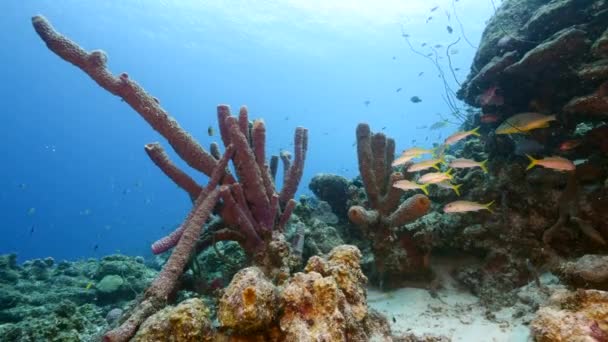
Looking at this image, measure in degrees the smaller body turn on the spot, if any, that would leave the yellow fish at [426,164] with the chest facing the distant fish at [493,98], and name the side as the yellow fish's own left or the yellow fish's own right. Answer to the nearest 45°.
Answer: approximately 135° to the yellow fish's own right

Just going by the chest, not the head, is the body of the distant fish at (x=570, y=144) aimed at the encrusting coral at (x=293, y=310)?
no

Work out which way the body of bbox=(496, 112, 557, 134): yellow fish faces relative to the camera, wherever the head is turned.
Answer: to the viewer's left

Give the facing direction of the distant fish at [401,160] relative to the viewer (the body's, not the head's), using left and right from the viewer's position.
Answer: facing to the left of the viewer

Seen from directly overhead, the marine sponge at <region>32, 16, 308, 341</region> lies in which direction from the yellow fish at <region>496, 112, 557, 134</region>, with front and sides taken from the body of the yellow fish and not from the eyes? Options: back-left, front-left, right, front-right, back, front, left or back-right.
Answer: front-left

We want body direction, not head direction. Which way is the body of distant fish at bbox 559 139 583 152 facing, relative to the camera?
to the viewer's left

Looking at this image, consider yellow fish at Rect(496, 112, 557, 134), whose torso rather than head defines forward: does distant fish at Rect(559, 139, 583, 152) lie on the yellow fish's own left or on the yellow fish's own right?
on the yellow fish's own right

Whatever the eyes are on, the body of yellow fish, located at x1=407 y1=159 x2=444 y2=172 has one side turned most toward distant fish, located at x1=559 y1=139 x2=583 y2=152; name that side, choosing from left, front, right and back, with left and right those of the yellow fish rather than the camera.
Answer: back

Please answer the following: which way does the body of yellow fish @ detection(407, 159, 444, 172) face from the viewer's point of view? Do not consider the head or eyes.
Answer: to the viewer's left

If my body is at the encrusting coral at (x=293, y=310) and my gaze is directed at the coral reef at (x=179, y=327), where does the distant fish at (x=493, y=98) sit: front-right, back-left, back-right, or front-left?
back-right
